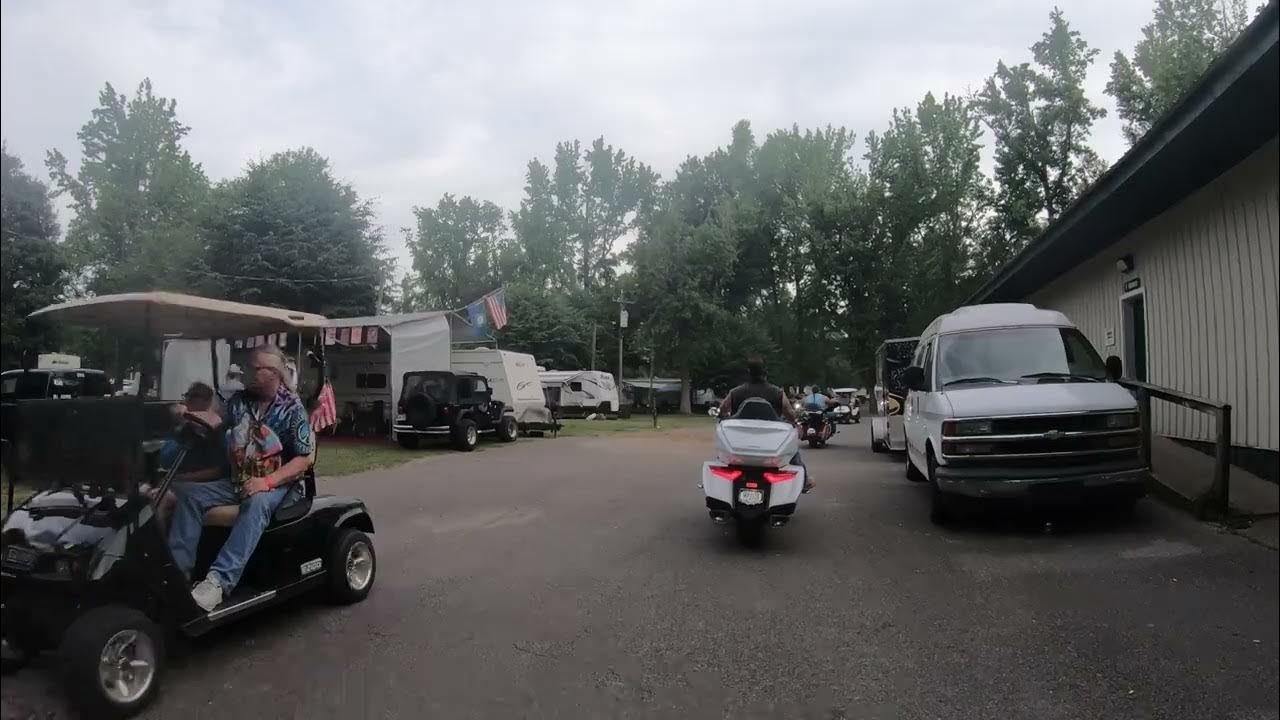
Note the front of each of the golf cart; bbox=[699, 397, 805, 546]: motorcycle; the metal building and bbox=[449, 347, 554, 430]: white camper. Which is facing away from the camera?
the motorcycle

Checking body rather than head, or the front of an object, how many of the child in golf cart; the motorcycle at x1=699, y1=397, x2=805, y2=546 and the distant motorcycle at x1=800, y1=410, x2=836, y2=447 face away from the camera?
2

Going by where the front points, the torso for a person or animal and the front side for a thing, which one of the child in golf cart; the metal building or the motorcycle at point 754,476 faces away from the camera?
the motorcycle

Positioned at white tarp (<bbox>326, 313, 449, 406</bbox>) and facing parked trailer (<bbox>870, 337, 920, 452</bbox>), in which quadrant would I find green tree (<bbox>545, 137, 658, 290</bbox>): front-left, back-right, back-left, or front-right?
back-left

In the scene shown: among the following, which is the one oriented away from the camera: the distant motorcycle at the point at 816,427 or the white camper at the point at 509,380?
the distant motorcycle

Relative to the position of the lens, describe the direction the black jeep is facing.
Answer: facing away from the viewer and to the right of the viewer

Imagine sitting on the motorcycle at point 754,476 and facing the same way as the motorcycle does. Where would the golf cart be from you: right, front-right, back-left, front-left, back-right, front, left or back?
back-left

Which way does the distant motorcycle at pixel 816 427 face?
away from the camera

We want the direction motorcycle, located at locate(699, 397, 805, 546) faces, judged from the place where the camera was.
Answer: facing away from the viewer

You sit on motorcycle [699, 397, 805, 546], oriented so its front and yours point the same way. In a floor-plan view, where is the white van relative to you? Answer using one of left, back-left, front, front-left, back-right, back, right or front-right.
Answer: right
